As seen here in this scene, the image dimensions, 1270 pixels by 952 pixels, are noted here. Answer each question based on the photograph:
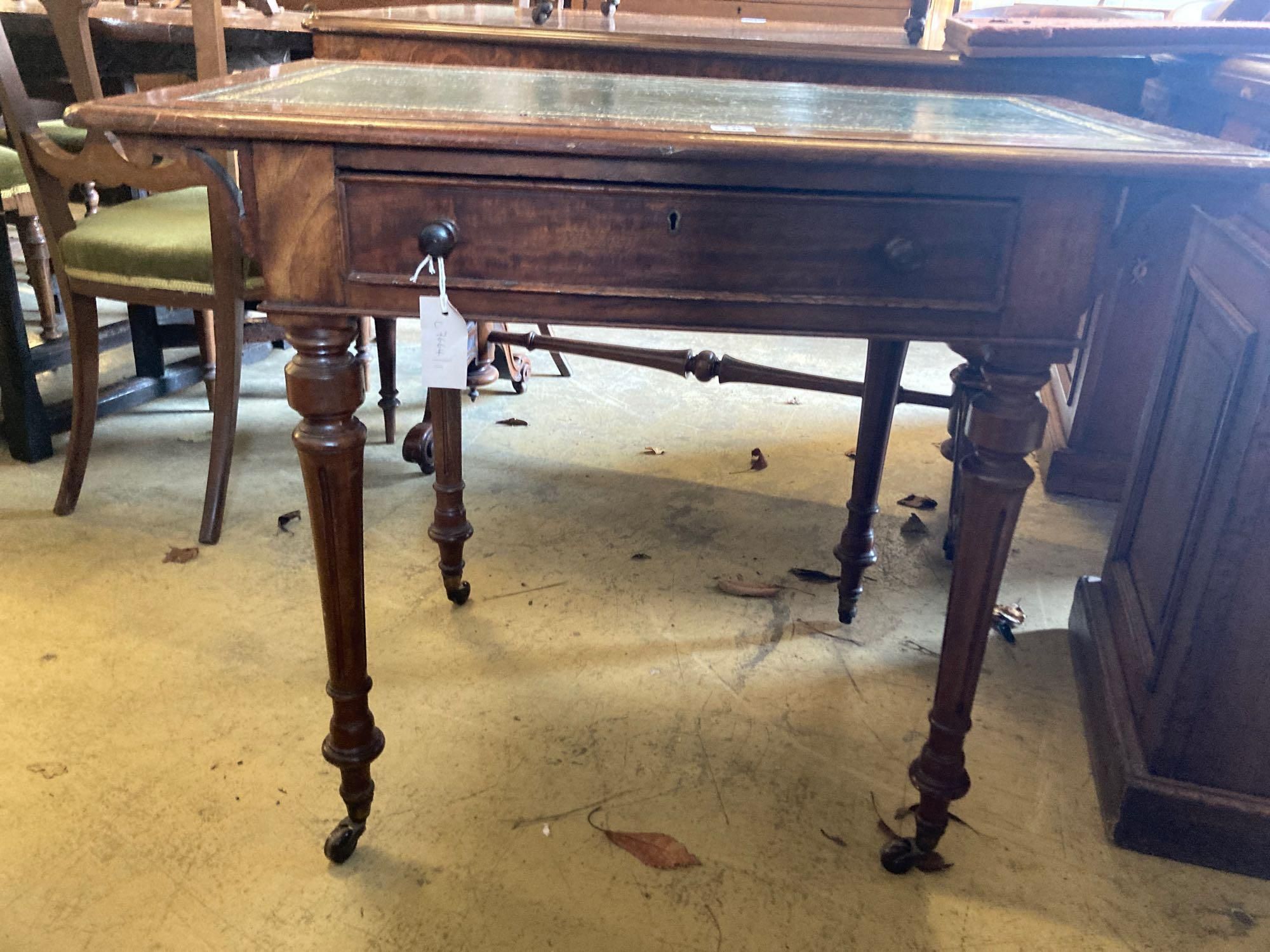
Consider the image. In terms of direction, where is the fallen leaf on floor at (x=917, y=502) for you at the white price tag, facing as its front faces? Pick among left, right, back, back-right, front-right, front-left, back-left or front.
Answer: back-left

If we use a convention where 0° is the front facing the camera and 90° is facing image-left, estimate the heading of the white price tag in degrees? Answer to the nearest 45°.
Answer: approximately 0°

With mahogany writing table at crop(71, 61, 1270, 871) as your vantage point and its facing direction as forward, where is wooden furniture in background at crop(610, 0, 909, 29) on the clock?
The wooden furniture in background is roughly at 6 o'clock from the mahogany writing table.

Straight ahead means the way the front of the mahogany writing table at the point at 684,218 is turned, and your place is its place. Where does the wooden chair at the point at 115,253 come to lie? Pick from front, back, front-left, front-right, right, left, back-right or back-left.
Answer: back-right

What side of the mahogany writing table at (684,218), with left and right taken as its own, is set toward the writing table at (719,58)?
back

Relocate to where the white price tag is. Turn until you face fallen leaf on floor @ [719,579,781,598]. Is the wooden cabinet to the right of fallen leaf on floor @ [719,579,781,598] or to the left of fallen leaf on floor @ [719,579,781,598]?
right
